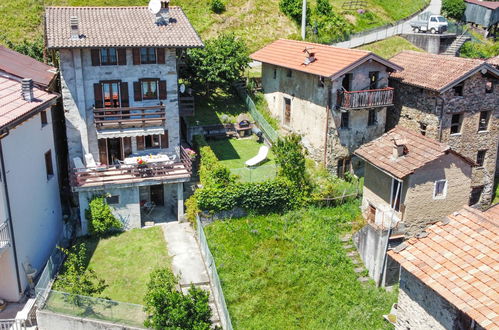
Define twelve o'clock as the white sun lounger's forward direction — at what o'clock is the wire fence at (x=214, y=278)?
The wire fence is roughly at 11 o'clock from the white sun lounger.

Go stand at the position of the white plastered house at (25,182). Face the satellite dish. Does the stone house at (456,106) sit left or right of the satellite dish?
right

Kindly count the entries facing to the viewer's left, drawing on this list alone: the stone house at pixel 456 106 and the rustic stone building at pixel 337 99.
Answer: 0

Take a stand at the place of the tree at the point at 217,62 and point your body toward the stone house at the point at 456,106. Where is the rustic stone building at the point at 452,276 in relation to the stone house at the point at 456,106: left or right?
right

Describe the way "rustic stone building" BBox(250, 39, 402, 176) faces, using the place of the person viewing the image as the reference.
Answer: facing the viewer and to the right of the viewer

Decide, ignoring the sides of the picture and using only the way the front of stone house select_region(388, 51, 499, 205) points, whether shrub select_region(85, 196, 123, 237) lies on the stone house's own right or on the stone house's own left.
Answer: on the stone house's own right

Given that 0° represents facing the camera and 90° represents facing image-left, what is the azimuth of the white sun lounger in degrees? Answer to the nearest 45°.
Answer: approximately 45°

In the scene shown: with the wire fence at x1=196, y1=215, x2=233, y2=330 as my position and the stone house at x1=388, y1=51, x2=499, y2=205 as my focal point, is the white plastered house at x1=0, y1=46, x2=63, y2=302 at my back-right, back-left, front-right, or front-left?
back-left

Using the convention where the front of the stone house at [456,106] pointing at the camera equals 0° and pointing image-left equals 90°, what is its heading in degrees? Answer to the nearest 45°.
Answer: approximately 315°

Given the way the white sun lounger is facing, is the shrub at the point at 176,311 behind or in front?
in front

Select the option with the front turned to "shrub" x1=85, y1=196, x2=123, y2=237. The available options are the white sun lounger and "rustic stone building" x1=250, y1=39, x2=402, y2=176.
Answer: the white sun lounger

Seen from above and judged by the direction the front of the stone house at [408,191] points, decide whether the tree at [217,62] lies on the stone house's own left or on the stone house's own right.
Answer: on the stone house's own right
